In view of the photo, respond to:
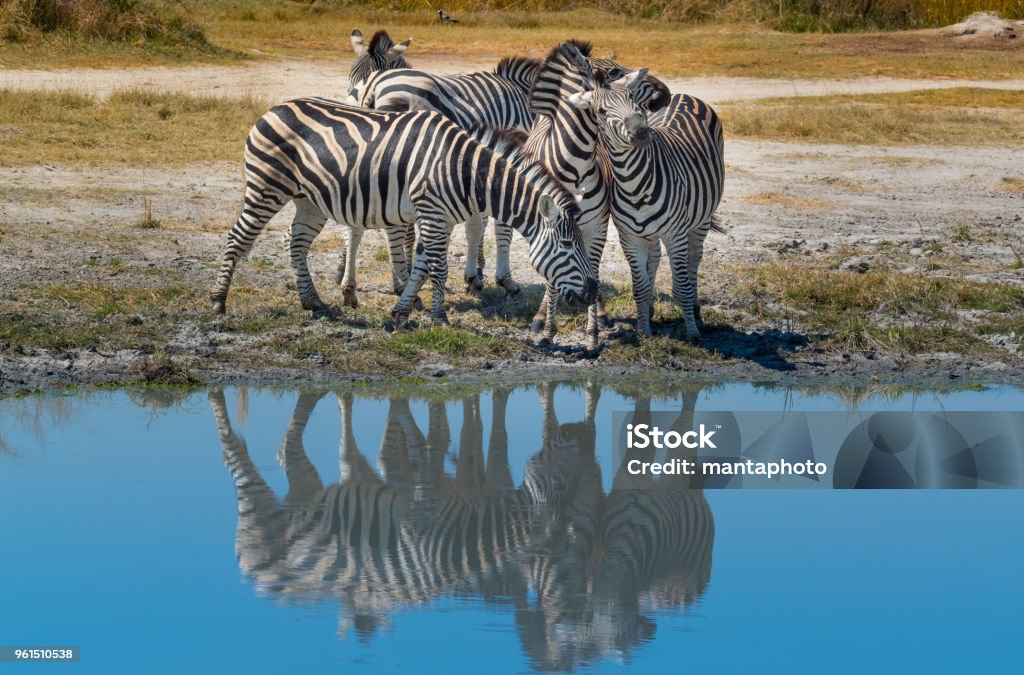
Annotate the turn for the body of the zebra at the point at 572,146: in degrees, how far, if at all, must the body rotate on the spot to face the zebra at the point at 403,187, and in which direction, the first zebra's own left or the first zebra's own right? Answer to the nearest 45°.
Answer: approximately 90° to the first zebra's own right

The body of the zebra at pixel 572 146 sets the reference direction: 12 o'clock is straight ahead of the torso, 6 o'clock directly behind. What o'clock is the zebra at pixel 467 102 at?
the zebra at pixel 467 102 is roughly at 5 o'clock from the zebra at pixel 572 146.

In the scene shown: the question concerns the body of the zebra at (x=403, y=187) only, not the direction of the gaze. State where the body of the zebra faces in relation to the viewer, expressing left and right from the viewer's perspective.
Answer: facing to the right of the viewer

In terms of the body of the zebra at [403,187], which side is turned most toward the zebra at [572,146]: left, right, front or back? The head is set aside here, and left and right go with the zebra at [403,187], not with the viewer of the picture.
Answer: front

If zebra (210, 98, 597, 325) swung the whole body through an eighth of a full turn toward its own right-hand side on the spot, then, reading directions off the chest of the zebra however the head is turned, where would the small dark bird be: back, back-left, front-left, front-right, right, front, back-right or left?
back-left

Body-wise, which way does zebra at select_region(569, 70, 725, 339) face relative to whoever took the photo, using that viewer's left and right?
facing the viewer and to the left of the viewer

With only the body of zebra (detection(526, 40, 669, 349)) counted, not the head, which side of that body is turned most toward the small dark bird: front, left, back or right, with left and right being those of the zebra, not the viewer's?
back

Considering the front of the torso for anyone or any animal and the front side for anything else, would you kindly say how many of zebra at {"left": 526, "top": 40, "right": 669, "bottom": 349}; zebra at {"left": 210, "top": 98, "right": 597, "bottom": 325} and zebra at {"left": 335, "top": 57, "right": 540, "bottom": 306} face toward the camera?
1

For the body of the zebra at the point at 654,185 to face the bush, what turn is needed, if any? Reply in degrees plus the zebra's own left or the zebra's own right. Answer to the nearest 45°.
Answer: approximately 90° to the zebra's own right

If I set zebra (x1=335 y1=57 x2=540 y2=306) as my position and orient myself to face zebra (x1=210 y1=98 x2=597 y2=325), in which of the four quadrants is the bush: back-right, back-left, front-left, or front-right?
back-right

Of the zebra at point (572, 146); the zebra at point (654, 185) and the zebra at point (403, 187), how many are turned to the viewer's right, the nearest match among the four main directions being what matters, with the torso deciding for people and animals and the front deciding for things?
1
